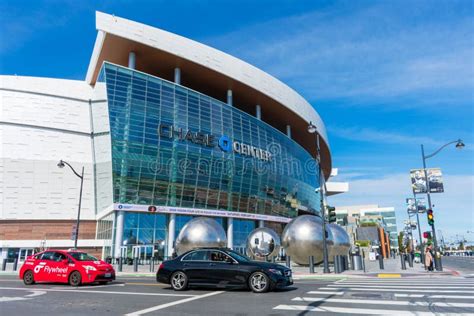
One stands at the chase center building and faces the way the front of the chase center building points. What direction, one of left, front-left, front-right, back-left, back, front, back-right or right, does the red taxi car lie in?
front-right

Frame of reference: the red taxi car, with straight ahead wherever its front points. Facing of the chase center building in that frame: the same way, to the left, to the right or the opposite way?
the same way

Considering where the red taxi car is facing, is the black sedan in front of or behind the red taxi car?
in front

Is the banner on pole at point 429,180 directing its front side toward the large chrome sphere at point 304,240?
no

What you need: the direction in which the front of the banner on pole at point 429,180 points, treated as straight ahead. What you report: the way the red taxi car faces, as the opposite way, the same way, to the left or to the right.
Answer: to the left

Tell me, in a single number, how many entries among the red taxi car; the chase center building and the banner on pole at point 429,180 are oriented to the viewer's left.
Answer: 0

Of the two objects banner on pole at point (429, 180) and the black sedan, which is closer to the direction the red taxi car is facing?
the black sedan

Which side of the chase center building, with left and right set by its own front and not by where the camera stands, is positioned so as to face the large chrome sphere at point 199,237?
front

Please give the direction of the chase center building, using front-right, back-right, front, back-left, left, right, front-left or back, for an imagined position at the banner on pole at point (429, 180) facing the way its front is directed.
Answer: right

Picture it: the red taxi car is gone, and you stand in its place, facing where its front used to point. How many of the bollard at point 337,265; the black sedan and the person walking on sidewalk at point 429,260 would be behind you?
0

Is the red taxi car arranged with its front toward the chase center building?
no

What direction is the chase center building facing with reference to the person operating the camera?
facing the viewer and to the right of the viewer

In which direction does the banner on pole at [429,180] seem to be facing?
toward the camera

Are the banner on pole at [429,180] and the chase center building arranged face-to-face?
no

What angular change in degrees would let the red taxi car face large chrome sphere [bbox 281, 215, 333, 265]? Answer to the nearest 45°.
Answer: approximately 45° to its left
